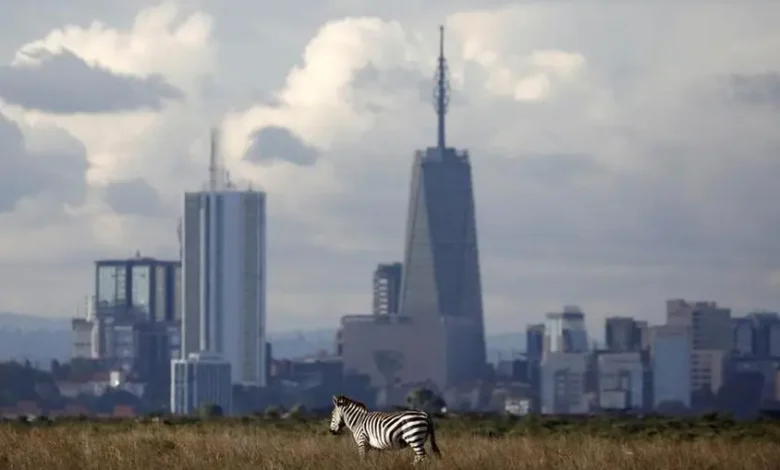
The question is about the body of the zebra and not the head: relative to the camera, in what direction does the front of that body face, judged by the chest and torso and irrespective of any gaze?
to the viewer's left
